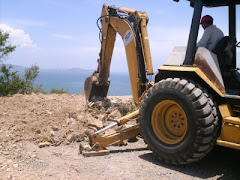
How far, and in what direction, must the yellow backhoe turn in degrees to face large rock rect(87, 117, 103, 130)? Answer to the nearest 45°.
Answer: approximately 180°

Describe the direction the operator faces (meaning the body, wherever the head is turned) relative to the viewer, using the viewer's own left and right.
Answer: facing away from the viewer and to the left of the viewer

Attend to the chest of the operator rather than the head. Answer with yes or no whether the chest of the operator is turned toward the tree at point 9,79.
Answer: yes

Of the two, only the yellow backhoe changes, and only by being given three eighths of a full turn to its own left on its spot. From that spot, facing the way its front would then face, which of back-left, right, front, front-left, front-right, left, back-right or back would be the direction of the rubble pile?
front-left

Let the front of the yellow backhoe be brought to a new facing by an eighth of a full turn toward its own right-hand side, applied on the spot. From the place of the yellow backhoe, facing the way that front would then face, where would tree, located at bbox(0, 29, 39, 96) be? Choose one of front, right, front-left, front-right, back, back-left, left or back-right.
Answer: back-right

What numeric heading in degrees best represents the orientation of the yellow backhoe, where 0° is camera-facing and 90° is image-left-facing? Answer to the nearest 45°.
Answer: approximately 315°
